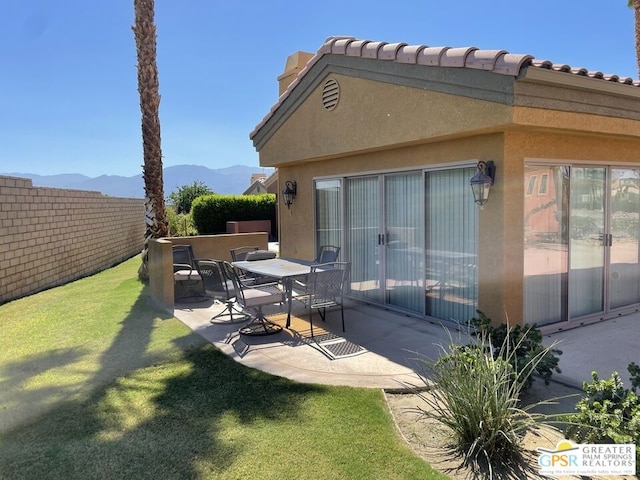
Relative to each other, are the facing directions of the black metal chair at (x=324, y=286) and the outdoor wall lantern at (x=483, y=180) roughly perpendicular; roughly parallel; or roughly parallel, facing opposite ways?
roughly perpendicular

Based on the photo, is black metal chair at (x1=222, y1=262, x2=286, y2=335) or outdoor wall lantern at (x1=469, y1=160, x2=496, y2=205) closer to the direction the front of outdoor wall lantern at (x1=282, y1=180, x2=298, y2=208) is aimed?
the black metal chair

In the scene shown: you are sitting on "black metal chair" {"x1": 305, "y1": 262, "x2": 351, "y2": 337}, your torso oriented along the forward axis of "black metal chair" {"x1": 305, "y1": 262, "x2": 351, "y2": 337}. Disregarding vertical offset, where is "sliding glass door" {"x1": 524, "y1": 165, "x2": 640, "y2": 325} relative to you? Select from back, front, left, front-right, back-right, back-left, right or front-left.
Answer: back-right

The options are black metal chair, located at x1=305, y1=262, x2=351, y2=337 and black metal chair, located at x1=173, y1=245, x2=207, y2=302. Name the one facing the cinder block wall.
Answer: black metal chair, located at x1=305, y1=262, x2=351, y2=337

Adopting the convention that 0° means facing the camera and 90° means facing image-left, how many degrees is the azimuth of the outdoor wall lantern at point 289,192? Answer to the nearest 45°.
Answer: approximately 45°

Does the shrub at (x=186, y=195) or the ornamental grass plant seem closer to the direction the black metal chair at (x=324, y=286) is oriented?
the shrub

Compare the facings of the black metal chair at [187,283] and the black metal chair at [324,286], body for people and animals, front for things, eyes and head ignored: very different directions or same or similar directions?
very different directions

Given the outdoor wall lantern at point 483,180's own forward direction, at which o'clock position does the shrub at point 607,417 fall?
The shrub is roughly at 10 o'clock from the outdoor wall lantern.

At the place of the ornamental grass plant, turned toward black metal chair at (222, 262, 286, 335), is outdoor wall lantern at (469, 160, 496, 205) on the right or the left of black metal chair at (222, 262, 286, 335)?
right

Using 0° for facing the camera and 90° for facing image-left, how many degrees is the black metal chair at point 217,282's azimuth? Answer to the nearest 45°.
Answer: approximately 225°

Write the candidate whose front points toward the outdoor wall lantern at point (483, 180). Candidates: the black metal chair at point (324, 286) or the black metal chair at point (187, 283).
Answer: the black metal chair at point (187, 283)

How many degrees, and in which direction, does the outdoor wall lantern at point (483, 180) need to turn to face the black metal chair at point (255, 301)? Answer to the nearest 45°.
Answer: approximately 45° to its right
